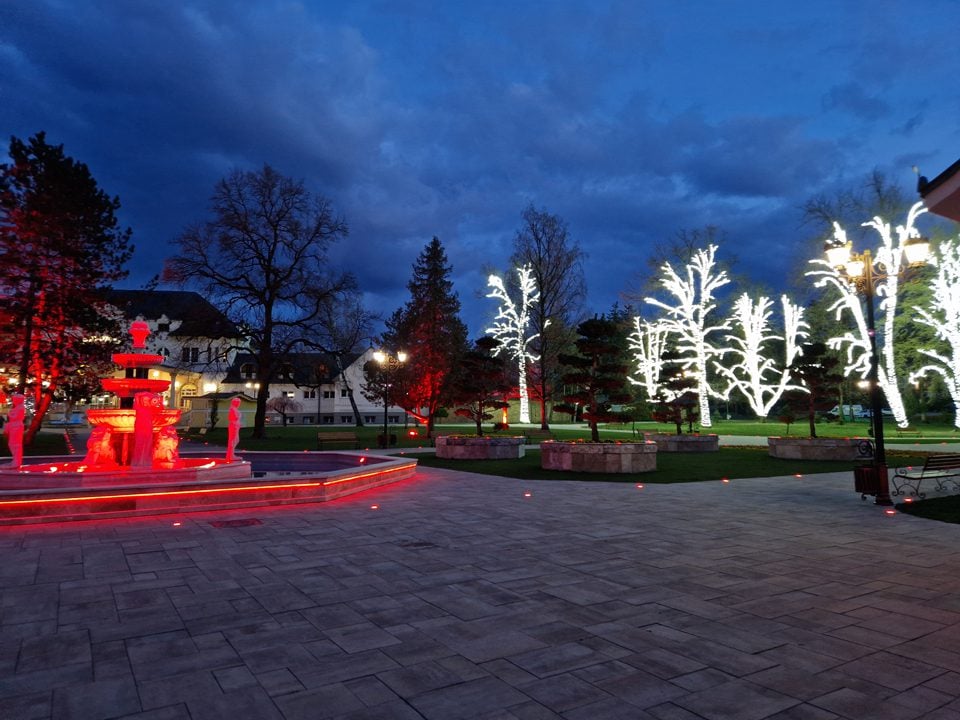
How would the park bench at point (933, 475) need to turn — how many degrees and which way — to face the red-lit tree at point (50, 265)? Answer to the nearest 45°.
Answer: approximately 45° to its right

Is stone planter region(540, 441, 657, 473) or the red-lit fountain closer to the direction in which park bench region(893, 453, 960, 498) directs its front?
the red-lit fountain

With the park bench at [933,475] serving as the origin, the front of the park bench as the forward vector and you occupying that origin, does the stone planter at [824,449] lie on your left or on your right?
on your right

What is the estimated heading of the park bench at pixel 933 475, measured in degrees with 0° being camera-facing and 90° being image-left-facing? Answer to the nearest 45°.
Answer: approximately 45°

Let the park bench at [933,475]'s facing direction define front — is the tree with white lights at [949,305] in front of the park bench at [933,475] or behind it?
behind

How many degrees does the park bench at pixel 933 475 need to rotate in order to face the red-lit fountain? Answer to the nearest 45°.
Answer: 0° — it already faces it
